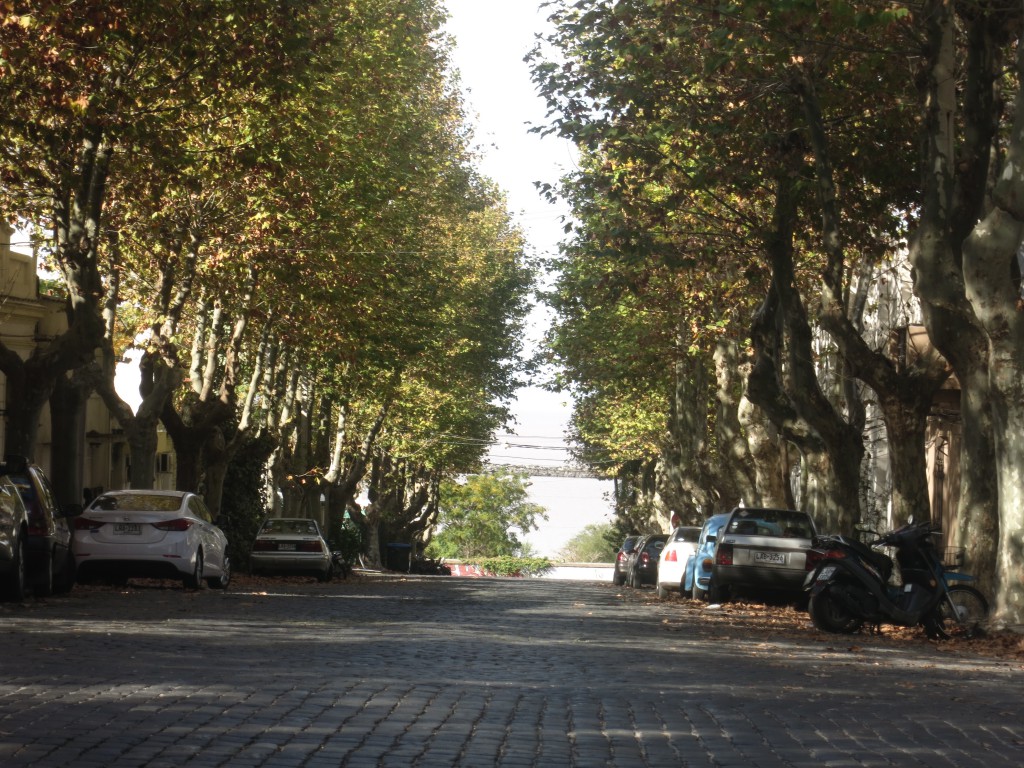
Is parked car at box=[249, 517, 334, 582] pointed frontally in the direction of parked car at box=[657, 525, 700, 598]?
no

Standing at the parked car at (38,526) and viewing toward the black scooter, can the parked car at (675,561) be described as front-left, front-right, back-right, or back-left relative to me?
front-left

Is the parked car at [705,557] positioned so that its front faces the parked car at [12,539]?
no

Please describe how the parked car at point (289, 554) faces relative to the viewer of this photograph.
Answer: facing away from the viewer

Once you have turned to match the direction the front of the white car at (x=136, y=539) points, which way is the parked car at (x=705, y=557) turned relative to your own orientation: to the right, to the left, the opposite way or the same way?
the same way

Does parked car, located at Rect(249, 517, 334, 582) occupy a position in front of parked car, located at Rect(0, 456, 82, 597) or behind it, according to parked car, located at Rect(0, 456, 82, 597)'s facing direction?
in front

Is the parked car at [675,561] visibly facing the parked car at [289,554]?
no

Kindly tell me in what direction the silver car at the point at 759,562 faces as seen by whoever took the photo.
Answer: facing away from the viewer

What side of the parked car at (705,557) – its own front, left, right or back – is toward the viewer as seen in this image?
back

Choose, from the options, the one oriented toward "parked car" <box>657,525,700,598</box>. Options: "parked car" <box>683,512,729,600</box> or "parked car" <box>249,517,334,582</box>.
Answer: "parked car" <box>683,512,729,600</box>

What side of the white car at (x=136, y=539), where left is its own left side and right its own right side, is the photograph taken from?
back

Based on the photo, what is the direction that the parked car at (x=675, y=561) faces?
away from the camera

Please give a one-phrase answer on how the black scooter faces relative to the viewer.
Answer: facing away from the viewer and to the right of the viewer

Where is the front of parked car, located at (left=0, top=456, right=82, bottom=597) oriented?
away from the camera

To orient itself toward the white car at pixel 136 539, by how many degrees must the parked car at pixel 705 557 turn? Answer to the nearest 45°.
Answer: approximately 135° to its left

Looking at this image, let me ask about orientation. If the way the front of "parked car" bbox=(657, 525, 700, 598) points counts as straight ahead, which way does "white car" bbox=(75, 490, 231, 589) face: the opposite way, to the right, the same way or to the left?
the same way
